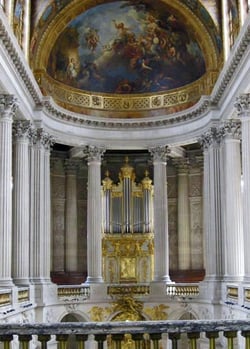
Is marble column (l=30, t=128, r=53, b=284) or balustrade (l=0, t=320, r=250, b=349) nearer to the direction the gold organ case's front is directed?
the balustrade

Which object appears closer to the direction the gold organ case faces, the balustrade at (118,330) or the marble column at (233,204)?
the balustrade

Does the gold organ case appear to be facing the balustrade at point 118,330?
yes

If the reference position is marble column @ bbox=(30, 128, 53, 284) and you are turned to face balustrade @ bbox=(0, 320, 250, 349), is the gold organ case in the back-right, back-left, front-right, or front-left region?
back-left

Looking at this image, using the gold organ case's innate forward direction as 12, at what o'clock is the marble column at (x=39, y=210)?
The marble column is roughly at 1 o'clock from the gold organ case.

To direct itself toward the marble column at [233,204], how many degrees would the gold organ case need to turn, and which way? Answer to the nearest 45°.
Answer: approximately 45° to its left

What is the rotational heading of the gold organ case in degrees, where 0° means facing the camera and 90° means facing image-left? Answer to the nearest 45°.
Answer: approximately 0°
